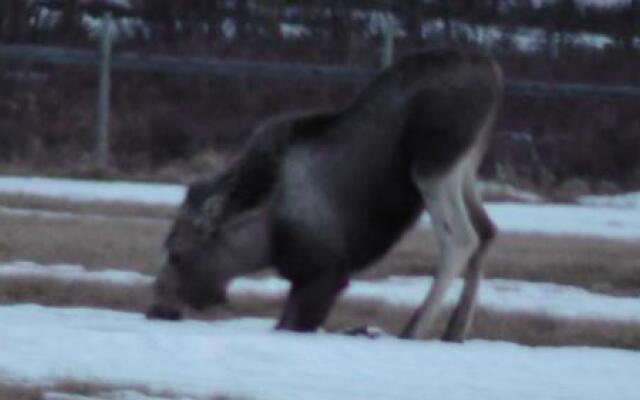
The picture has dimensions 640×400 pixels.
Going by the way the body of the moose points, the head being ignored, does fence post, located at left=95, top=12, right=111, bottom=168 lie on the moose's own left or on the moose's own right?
on the moose's own right

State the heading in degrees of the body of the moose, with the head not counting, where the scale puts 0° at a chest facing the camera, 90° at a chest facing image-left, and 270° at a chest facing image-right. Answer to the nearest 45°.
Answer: approximately 90°

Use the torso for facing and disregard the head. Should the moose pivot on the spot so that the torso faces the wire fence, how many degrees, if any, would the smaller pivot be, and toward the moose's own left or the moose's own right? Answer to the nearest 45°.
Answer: approximately 90° to the moose's own right
